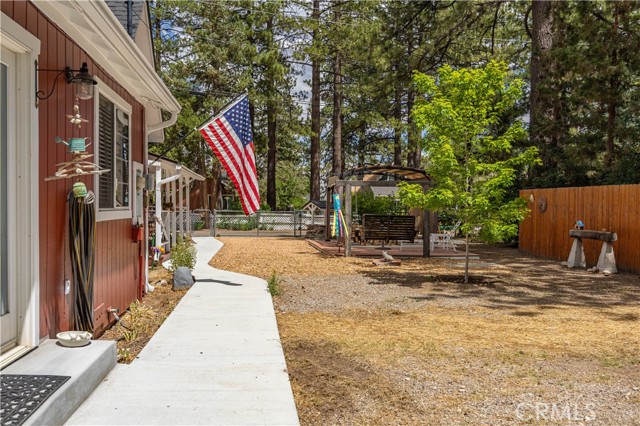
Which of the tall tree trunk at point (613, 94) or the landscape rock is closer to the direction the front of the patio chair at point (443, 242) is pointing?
the landscape rock

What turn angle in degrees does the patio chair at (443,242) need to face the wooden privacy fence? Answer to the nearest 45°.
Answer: approximately 135° to its left

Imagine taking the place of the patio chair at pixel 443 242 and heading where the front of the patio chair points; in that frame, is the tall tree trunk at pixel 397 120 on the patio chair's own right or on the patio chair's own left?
on the patio chair's own right

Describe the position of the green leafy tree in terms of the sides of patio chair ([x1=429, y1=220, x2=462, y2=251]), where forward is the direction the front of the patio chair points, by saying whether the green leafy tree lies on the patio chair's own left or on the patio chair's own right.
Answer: on the patio chair's own left

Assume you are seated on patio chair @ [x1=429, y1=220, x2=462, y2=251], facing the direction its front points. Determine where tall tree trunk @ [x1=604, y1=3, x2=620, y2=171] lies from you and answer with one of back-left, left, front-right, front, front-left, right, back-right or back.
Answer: back

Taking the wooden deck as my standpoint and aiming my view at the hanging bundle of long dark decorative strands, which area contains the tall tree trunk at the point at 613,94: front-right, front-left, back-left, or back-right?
back-left
